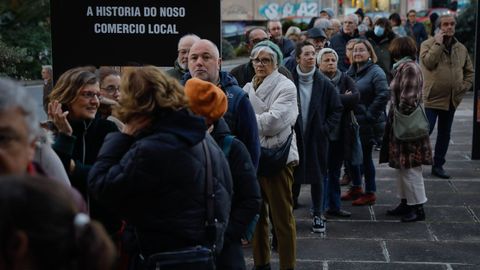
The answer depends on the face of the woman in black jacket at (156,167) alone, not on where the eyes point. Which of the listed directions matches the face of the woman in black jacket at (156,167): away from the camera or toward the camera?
away from the camera

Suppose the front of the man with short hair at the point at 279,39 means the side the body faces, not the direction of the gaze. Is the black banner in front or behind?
in front

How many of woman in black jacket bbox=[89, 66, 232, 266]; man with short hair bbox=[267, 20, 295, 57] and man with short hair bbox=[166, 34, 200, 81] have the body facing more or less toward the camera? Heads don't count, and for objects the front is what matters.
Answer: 2

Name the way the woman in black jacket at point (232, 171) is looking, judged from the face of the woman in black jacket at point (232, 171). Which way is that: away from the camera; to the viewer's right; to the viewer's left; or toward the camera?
away from the camera

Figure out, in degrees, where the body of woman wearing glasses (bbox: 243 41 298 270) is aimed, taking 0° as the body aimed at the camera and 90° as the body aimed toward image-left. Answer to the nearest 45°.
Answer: approximately 45°

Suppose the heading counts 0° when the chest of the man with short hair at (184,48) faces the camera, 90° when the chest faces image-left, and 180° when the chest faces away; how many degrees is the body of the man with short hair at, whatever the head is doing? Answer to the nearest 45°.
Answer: approximately 0°

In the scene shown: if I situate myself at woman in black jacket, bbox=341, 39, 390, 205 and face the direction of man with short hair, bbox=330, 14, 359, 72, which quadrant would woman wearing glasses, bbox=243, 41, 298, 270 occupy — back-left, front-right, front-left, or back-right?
back-left

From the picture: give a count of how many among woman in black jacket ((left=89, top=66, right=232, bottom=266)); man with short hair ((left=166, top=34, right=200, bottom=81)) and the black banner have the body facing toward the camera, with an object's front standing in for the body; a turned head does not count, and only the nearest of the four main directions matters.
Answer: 2

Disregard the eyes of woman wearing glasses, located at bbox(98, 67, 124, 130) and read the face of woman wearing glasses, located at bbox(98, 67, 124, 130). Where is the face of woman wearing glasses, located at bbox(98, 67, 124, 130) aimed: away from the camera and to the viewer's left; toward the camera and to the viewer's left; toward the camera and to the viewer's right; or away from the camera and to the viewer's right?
toward the camera and to the viewer's right

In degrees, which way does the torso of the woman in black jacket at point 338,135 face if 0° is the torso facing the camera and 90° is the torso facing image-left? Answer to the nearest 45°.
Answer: approximately 315°
